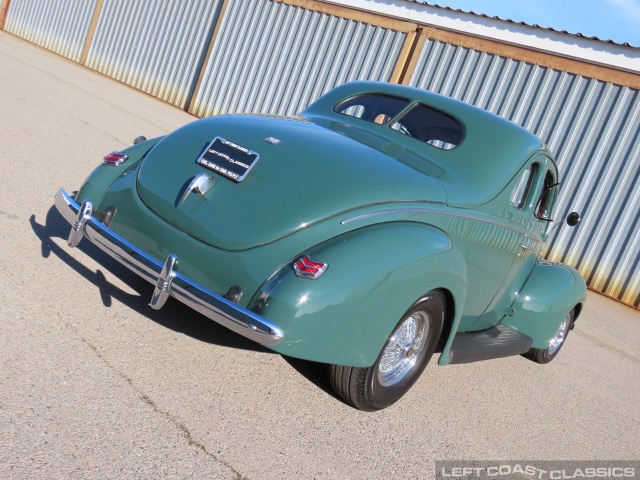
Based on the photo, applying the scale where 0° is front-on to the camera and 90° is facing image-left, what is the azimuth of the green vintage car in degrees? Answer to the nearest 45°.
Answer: approximately 225°
